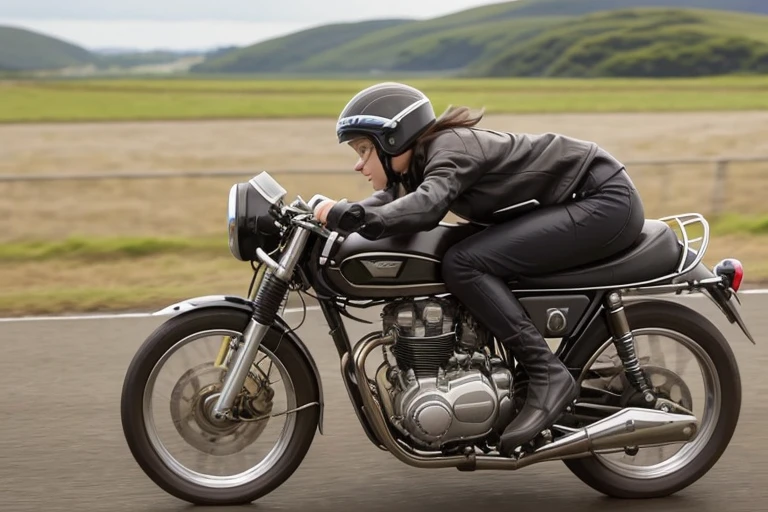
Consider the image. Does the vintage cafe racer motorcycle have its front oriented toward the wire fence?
no

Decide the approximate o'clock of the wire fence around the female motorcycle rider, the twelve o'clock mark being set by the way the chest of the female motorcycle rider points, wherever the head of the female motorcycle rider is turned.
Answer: The wire fence is roughly at 2 o'clock from the female motorcycle rider.

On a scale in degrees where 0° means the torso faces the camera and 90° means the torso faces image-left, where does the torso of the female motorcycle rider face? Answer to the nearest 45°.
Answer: approximately 90°

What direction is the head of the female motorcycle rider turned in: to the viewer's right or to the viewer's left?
to the viewer's left

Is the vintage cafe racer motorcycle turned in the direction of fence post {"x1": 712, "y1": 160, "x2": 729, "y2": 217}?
no

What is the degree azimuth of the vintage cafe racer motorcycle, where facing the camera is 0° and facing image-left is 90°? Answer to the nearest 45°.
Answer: approximately 90°

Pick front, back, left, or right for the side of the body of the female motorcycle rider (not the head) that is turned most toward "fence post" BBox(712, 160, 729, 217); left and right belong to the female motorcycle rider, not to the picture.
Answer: right
